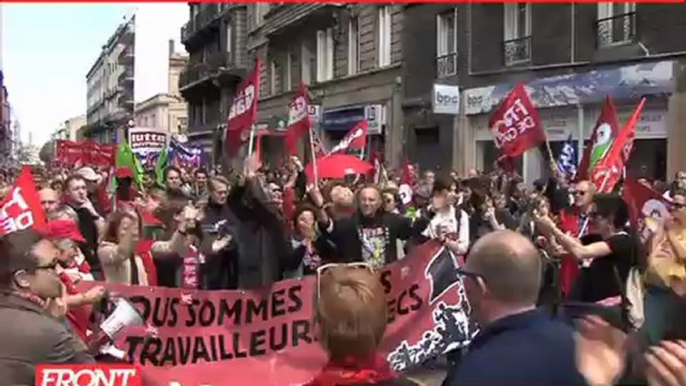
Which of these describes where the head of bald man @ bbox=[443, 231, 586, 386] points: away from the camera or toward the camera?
away from the camera

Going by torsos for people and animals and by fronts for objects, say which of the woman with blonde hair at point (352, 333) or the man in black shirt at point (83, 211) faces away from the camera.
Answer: the woman with blonde hair

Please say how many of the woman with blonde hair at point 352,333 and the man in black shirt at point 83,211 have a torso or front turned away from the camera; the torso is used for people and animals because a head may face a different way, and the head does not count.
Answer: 1

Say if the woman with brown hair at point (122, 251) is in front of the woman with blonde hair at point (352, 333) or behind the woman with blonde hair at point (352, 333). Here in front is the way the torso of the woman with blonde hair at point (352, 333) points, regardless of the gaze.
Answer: in front

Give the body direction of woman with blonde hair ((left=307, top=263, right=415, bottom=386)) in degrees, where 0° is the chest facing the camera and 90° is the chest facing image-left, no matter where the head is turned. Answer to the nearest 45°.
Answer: approximately 180°

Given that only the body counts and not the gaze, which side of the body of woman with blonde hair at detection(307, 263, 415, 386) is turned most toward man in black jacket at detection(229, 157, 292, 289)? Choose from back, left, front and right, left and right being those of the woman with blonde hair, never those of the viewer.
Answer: front

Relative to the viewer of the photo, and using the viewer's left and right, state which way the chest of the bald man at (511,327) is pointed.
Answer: facing away from the viewer and to the left of the viewer

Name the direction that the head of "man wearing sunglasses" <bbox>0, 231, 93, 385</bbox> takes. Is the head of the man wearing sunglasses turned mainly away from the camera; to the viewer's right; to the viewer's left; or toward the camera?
to the viewer's right

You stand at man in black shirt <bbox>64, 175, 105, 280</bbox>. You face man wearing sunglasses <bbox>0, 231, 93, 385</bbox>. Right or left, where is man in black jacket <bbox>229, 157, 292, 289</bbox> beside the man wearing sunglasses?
left

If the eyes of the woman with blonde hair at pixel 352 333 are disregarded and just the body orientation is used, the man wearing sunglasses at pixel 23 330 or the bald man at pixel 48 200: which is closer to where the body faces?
the bald man

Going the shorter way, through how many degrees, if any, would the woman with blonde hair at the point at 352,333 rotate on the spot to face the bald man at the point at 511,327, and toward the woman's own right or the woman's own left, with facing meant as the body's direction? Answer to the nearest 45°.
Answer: approximately 90° to the woman's own right
